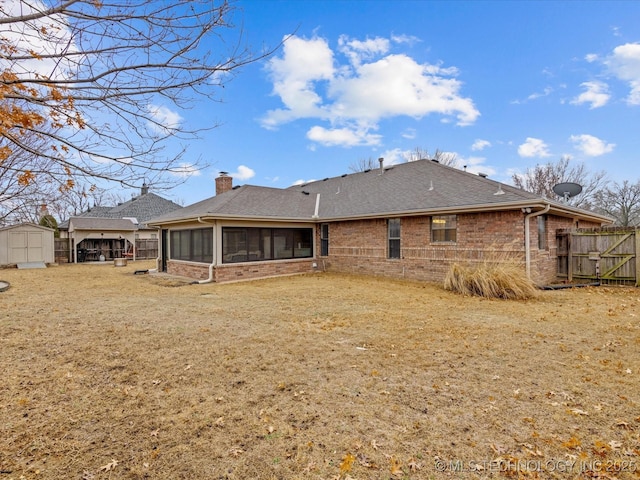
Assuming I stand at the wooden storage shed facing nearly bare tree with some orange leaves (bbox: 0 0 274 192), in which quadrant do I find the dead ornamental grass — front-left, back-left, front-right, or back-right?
front-left

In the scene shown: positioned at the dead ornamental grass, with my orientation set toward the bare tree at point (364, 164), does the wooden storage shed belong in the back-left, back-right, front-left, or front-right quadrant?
front-left

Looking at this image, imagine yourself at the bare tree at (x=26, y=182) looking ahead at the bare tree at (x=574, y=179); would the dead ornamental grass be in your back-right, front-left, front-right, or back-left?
front-right

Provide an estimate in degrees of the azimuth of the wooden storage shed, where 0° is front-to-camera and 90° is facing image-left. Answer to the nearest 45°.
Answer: approximately 0°

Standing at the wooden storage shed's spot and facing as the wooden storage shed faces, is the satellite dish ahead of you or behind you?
ahead

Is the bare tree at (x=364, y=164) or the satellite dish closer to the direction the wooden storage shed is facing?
the satellite dish
